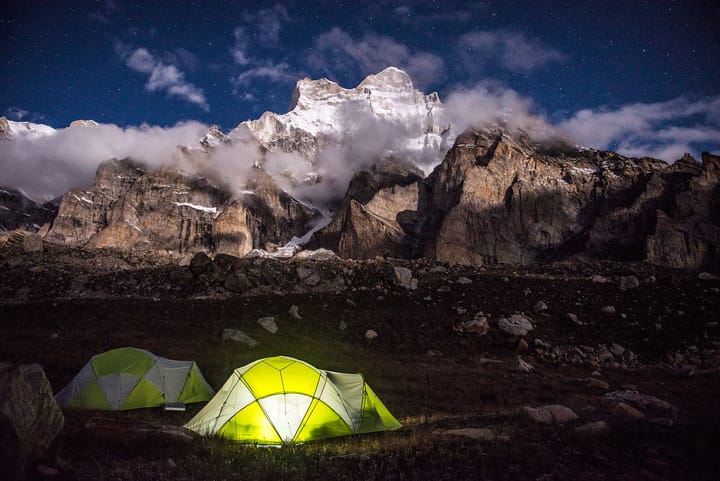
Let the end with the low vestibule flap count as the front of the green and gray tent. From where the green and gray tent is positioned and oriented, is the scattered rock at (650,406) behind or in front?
in front

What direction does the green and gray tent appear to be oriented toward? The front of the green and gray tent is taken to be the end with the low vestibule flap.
to the viewer's right

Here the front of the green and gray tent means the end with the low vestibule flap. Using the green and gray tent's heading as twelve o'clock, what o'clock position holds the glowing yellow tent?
The glowing yellow tent is roughly at 2 o'clock from the green and gray tent.

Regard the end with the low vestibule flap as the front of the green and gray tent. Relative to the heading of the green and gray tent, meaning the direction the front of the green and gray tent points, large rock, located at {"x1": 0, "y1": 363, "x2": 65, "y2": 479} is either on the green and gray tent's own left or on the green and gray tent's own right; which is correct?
on the green and gray tent's own right

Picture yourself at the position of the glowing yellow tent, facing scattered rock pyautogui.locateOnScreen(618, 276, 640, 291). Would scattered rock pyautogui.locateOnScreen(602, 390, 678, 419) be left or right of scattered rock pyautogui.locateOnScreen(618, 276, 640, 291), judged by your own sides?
right

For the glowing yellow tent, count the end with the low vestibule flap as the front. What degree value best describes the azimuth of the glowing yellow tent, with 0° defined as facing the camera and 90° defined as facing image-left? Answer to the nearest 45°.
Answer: approximately 270°

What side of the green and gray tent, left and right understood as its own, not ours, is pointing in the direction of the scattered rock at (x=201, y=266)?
left
